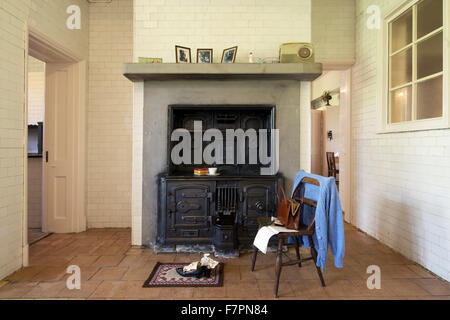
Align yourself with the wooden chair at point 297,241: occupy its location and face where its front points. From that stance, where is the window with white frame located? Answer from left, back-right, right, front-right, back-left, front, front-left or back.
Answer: back

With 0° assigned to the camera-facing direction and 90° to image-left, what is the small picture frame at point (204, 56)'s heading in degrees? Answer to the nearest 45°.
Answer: approximately 0°

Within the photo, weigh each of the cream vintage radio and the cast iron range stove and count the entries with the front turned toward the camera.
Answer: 2

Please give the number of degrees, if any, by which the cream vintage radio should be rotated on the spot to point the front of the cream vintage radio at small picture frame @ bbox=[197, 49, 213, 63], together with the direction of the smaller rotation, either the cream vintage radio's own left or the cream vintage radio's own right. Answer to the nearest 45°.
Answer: approximately 90° to the cream vintage radio's own right

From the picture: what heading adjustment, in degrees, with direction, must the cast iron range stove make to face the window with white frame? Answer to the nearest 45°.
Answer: approximately 90° to its left

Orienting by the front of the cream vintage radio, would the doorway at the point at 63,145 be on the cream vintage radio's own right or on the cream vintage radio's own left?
on the cream vintage radio's own right
